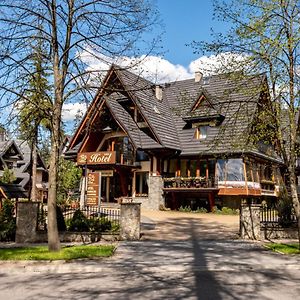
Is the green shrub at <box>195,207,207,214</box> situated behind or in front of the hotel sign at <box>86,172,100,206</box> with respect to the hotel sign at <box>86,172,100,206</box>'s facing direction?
behind

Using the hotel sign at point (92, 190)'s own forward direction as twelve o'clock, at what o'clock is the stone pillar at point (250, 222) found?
The stone pillar is roughly at 10 o'clock from the hotel sign.

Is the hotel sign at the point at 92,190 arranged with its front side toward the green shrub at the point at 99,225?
yes

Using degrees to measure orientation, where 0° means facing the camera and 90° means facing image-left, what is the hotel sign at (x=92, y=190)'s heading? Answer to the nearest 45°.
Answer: approximately 0°

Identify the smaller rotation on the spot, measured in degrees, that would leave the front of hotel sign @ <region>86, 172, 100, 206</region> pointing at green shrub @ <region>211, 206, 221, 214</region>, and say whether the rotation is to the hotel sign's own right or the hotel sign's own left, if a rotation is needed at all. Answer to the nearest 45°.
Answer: approximately 135° to the hotel sign's own left

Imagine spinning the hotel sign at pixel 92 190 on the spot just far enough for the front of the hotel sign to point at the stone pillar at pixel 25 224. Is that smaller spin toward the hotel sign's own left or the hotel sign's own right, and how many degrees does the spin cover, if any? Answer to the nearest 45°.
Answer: approximately 45° to the hotel sign's own right

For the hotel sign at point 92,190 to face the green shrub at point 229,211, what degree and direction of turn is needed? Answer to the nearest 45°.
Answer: approximately 135° to its left

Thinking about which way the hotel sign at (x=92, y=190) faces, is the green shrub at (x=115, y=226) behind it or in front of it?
in front

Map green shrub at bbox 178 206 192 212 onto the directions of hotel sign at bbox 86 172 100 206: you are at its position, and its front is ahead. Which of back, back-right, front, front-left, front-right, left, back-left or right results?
back-left

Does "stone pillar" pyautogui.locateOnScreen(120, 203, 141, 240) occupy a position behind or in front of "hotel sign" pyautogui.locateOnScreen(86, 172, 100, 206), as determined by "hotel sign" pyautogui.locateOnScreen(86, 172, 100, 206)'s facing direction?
in front

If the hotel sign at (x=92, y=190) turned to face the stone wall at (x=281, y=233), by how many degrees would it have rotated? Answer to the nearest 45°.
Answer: approximately 45° to its left

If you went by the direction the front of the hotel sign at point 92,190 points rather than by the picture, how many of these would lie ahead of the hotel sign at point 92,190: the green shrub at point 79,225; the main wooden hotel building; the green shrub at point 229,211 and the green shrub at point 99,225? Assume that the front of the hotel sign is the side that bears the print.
2
